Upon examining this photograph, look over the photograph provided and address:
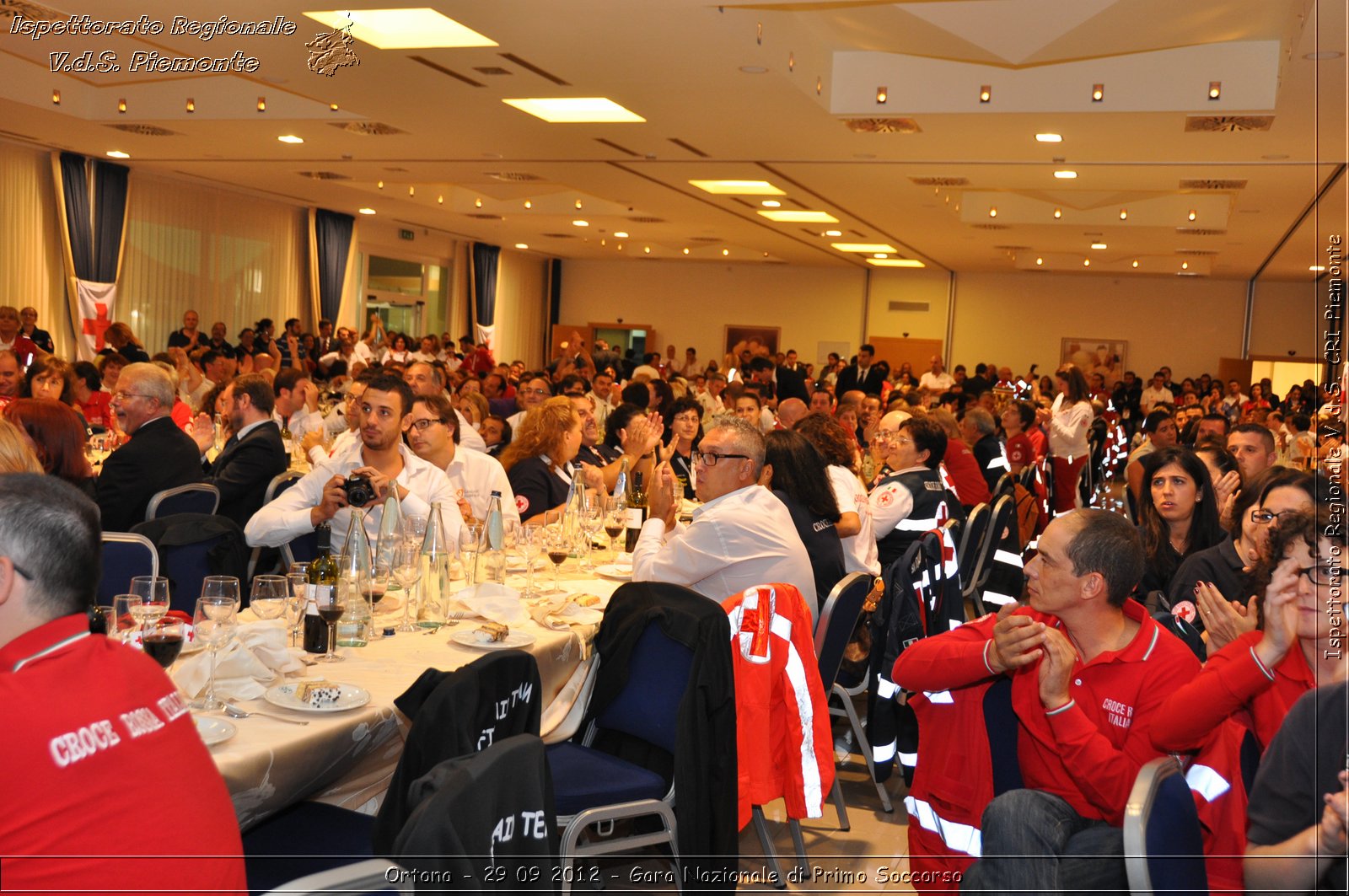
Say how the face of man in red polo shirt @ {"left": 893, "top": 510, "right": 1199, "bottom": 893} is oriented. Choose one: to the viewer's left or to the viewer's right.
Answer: to the viewer's left

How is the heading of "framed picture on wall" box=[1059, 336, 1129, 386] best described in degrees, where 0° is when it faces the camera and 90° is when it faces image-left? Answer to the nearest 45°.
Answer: approximately 0°

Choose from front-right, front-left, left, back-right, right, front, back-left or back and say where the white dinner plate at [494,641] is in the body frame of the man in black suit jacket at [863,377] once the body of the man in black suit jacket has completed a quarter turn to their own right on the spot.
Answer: left

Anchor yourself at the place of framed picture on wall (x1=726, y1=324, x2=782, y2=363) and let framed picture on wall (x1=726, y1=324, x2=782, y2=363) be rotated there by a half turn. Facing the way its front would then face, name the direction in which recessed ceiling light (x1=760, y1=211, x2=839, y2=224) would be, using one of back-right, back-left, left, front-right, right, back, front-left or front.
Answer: back

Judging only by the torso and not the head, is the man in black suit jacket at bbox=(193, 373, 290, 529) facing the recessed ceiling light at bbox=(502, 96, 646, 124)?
no

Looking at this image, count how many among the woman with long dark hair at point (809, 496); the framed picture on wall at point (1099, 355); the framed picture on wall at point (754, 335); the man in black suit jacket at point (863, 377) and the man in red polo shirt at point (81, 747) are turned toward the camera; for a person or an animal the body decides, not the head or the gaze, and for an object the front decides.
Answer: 3

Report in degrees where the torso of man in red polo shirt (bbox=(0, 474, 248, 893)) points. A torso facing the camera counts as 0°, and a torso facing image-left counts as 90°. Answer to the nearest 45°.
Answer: approximately 135°

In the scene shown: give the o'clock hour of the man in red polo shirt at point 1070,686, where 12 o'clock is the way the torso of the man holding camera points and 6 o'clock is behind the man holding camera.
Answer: The man in red polo shirt is roughly at 11 o'clock from the man holding camera.

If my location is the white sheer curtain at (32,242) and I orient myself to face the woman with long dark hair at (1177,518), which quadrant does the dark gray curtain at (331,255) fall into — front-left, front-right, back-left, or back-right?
back-left

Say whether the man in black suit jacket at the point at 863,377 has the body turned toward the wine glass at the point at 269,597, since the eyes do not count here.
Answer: yes

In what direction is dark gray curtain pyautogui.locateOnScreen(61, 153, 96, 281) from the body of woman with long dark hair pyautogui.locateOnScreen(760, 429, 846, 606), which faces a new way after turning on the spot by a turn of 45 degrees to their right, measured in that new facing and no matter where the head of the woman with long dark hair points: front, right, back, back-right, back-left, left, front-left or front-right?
front-left

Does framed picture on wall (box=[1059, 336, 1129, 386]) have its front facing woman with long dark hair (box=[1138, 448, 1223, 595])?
yes

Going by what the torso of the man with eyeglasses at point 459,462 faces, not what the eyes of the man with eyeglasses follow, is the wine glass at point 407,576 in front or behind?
in front

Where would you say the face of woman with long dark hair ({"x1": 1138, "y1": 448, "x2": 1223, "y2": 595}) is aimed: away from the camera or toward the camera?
toward the camera

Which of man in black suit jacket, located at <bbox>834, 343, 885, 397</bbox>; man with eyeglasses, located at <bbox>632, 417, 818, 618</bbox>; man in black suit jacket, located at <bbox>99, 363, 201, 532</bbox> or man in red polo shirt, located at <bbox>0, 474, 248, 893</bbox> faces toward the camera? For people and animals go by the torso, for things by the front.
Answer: man in black suit jacket, located at <bbox>834, 343, 885, 397</bbox>

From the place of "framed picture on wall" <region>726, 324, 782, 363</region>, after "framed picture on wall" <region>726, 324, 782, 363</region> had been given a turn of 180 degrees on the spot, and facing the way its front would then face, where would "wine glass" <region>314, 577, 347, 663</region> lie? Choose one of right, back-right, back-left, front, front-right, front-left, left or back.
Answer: back

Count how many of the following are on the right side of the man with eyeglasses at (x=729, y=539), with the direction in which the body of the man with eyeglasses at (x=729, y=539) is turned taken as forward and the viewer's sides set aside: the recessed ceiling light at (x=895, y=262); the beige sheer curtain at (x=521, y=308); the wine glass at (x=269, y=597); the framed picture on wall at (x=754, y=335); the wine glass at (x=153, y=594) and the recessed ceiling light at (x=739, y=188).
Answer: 4
